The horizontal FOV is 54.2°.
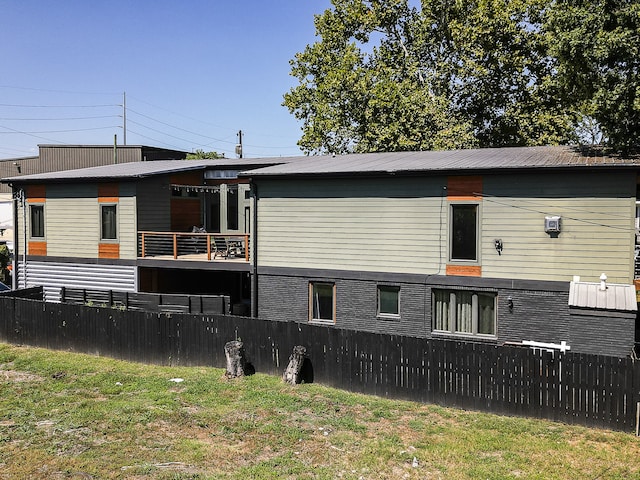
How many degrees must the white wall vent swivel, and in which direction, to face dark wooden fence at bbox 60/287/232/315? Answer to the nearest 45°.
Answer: approximately 90° to its right

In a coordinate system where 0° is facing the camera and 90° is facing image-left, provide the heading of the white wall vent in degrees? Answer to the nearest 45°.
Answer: approximately 0°

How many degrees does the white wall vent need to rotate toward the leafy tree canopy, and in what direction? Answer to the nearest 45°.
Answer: approximately 180°

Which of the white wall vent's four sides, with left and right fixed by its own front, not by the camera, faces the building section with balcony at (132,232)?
right
